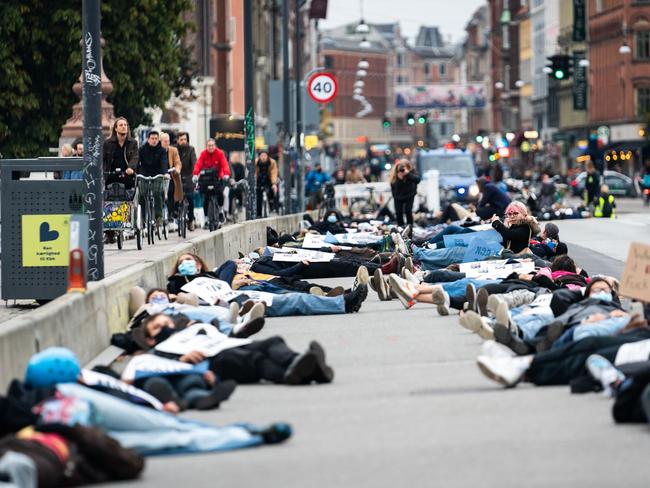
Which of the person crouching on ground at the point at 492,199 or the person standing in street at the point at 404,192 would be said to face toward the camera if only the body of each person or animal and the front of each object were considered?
the person standing in street

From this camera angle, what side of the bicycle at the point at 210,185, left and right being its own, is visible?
front

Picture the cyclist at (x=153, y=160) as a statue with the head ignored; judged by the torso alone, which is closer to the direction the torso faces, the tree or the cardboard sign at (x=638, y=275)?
the cardboard sign

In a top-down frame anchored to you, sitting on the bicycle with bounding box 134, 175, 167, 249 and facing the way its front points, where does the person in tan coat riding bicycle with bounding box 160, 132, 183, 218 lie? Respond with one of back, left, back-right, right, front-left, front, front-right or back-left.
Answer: back

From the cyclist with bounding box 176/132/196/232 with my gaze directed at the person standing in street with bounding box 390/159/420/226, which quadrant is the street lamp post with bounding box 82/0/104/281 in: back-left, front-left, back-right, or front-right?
back-right

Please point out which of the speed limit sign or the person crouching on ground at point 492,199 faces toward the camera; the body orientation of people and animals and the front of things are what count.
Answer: the speed limit sign

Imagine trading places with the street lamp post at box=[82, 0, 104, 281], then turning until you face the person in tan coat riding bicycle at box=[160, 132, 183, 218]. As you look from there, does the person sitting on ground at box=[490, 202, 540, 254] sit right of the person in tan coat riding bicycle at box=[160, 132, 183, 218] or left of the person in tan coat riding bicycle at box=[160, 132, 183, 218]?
right

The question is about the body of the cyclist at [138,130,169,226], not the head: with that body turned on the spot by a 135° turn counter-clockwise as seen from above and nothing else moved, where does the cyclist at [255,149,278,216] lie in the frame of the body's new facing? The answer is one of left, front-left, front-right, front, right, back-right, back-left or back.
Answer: front-left

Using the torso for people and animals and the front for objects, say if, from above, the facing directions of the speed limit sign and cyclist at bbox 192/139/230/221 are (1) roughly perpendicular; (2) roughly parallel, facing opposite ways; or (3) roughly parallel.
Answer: roughly parallel

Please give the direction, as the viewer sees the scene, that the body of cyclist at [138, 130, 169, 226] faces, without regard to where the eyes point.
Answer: toward the camera

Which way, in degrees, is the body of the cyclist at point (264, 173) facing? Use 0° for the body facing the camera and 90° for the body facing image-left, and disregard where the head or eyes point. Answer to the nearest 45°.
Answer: approximately 0°

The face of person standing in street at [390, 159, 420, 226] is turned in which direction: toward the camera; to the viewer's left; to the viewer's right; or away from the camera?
toward the camera

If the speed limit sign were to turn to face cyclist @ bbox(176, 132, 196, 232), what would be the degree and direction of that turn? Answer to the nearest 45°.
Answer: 0° — it already faces them

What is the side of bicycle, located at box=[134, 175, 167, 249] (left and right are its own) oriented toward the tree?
back

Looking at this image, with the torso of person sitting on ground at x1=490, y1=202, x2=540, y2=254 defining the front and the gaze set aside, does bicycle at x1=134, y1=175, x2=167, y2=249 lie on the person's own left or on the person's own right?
on the person's own right

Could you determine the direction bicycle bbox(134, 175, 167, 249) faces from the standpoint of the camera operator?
facing the viewer
